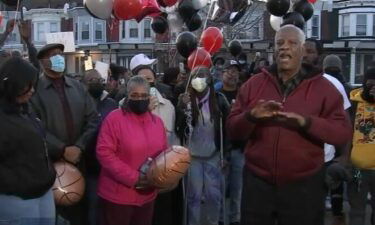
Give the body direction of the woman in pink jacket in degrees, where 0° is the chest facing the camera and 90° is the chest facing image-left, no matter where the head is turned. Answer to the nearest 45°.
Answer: approximately 315°

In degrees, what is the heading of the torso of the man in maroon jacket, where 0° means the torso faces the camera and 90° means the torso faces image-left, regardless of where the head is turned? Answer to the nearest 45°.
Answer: approximately 0°

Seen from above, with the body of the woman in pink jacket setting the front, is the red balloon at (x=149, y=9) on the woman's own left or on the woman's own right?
on the woman's own left

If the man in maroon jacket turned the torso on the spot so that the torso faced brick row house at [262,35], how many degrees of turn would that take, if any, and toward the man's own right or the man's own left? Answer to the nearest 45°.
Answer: approximately 180°

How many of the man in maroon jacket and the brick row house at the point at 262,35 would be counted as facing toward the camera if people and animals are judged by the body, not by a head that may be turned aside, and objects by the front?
2

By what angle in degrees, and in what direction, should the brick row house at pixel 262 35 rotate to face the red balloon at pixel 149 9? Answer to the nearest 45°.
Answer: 0° — it already faces it

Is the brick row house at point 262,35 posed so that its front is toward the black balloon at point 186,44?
yes
